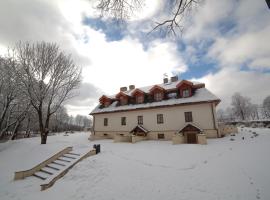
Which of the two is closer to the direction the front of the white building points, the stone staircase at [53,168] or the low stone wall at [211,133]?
the stone staircase

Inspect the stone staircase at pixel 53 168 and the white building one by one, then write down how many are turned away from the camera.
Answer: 0

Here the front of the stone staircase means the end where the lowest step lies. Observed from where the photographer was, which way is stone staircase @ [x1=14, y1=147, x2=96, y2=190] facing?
facing the viewer and to the left of the viewer

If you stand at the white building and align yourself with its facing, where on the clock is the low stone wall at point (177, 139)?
The low stone wall is roughly at 10 o'clock from the white building.

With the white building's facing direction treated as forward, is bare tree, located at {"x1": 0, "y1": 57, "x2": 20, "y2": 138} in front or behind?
in front

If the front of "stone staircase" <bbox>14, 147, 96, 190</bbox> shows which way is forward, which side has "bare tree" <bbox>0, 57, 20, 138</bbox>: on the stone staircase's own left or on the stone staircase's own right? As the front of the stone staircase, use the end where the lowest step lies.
on the stone staircase's own right

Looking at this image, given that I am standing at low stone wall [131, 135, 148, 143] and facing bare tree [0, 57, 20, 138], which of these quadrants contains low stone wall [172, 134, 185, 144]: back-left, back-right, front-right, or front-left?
back-left

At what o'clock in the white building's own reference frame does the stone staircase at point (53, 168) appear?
The stone staircase is roughly at 12 o'clock from the white building.

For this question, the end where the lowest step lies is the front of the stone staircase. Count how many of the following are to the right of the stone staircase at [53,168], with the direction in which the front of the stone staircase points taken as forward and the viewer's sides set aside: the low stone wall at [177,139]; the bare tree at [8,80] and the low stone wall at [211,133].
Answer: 1

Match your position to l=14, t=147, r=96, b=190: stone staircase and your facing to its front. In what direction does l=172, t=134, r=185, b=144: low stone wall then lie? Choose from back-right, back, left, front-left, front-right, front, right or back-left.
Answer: back-left
